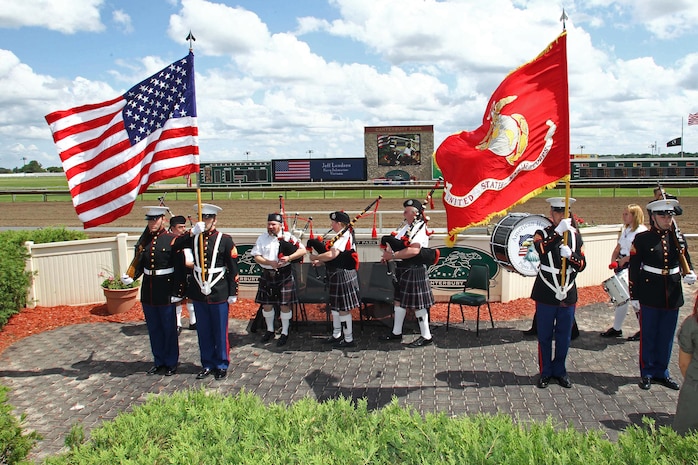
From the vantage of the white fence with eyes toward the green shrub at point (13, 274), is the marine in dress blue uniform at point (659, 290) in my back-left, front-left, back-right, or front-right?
back-left

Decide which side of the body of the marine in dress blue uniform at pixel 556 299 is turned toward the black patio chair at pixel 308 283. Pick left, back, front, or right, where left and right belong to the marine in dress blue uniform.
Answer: right

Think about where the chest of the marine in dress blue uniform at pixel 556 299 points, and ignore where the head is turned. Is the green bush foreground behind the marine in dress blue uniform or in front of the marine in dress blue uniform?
in front

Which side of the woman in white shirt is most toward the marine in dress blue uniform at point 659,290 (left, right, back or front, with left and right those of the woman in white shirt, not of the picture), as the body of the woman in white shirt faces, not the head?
left
